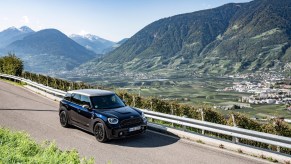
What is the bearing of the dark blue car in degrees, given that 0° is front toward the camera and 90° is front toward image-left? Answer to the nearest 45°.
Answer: approximately 315°

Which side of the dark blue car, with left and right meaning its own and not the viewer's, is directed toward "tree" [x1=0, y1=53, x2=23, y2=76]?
back
